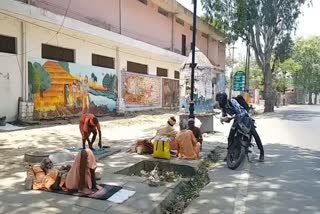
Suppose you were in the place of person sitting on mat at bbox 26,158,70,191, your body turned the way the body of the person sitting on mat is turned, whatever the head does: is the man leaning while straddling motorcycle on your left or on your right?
on your left

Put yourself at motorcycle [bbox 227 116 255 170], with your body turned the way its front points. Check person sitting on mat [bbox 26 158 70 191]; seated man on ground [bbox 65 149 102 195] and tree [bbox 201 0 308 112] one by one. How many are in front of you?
2

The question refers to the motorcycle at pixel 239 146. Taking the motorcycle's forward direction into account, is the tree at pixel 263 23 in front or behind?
behind

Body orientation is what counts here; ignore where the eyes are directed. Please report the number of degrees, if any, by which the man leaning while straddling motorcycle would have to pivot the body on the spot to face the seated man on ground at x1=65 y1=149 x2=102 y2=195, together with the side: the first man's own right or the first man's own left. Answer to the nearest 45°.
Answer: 0° — they already face them

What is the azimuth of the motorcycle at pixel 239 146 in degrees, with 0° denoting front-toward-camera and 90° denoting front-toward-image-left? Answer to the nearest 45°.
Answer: approximately 45°

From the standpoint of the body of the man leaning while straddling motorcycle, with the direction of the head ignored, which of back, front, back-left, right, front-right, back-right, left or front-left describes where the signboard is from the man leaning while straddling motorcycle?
back-right
